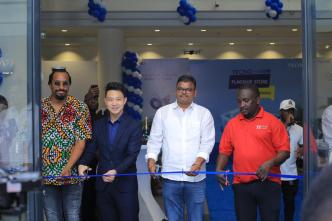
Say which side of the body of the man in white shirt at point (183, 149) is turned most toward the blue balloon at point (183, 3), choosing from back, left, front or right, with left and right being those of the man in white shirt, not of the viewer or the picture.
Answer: back

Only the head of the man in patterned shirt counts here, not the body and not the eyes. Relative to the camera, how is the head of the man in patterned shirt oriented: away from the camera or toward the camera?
toward the camera

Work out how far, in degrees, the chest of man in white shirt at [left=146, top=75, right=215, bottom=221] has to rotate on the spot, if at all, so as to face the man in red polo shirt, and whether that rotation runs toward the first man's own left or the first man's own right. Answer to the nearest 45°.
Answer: approximately 90° to the first man's own left

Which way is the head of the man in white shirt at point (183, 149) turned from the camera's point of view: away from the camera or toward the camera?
toward the camera

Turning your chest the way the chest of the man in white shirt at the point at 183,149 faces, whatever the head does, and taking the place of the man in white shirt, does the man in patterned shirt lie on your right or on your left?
on your right

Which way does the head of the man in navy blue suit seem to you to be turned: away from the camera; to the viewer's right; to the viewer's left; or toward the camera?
toward the camera

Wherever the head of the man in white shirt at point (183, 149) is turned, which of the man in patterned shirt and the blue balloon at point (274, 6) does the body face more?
the man in patterned shirt

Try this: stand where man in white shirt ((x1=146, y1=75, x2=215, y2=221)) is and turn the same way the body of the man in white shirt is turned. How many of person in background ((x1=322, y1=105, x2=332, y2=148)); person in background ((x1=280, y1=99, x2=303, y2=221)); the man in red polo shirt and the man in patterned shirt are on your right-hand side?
1

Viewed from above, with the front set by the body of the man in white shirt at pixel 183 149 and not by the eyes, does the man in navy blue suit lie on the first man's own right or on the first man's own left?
on the first man's own right

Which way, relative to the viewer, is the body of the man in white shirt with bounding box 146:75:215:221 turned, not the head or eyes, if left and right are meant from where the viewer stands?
facing the viewer
